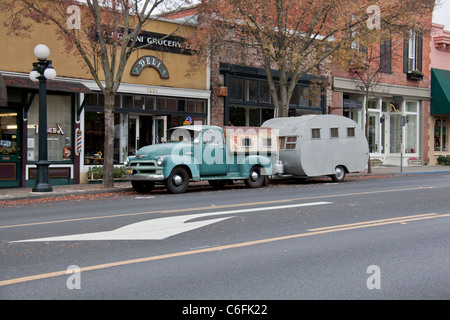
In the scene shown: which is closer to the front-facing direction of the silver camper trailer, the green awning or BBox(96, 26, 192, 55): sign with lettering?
the sign with lettering

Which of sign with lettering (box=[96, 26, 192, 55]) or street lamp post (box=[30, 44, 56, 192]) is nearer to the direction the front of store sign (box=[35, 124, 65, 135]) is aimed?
the street lamp post

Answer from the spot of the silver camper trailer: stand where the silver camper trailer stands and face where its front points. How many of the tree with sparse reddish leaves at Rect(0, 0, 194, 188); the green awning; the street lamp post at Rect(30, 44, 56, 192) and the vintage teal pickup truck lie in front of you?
3

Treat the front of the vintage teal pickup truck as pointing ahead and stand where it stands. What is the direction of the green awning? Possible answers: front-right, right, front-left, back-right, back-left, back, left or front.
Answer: back

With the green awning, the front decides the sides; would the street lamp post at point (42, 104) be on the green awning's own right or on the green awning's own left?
on the green awning's own right

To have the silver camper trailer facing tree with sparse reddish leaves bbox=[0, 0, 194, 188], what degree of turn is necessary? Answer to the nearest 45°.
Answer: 0° — it already faces it

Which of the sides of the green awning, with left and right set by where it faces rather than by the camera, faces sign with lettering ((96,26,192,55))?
right

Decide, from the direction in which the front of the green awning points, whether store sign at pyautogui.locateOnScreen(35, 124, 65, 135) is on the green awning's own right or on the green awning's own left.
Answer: on the green awning's own right
